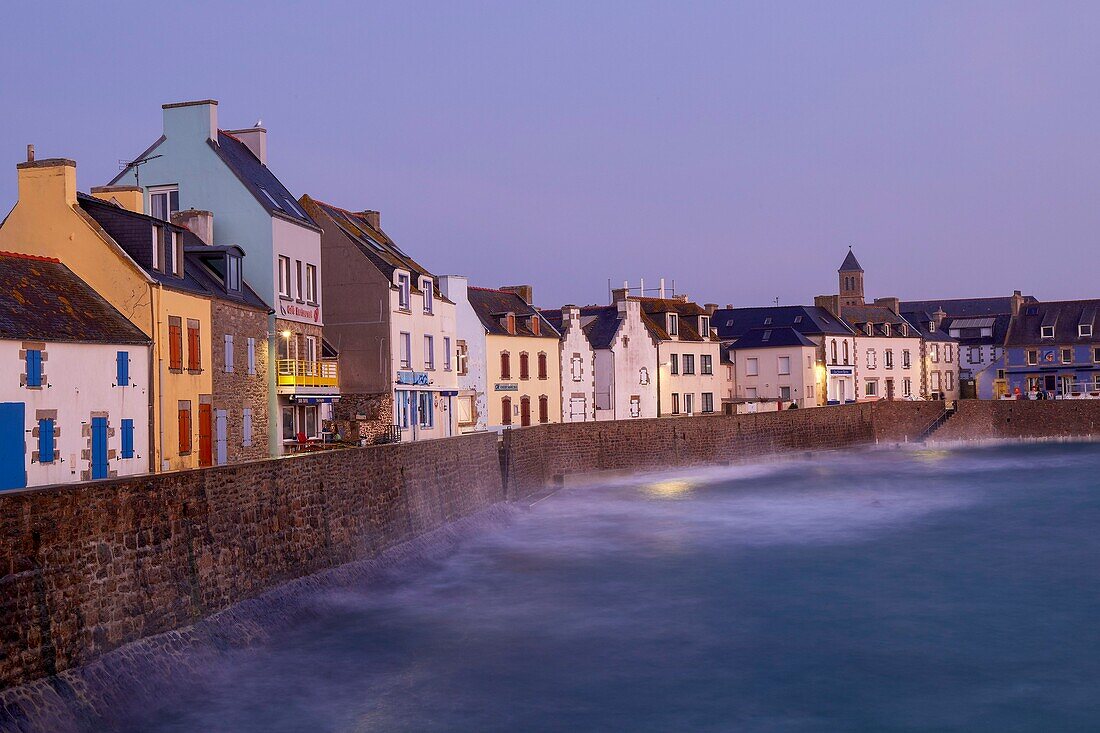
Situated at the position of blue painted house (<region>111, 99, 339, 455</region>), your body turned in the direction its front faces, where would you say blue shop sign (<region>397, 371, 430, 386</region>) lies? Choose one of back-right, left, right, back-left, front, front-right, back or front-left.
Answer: left

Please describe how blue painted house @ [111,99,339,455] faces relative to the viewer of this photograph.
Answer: facing the viewer and to the right of the viewer

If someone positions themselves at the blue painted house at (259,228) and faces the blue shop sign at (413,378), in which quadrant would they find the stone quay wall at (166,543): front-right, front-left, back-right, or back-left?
back-right

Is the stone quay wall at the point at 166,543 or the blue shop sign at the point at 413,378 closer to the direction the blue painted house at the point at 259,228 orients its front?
the stone quay wall

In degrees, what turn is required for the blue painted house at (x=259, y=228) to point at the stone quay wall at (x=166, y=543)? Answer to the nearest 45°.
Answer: approximately 45° to its right

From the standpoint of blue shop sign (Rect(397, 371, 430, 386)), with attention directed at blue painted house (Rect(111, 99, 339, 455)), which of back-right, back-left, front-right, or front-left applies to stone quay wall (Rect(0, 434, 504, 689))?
front-left
